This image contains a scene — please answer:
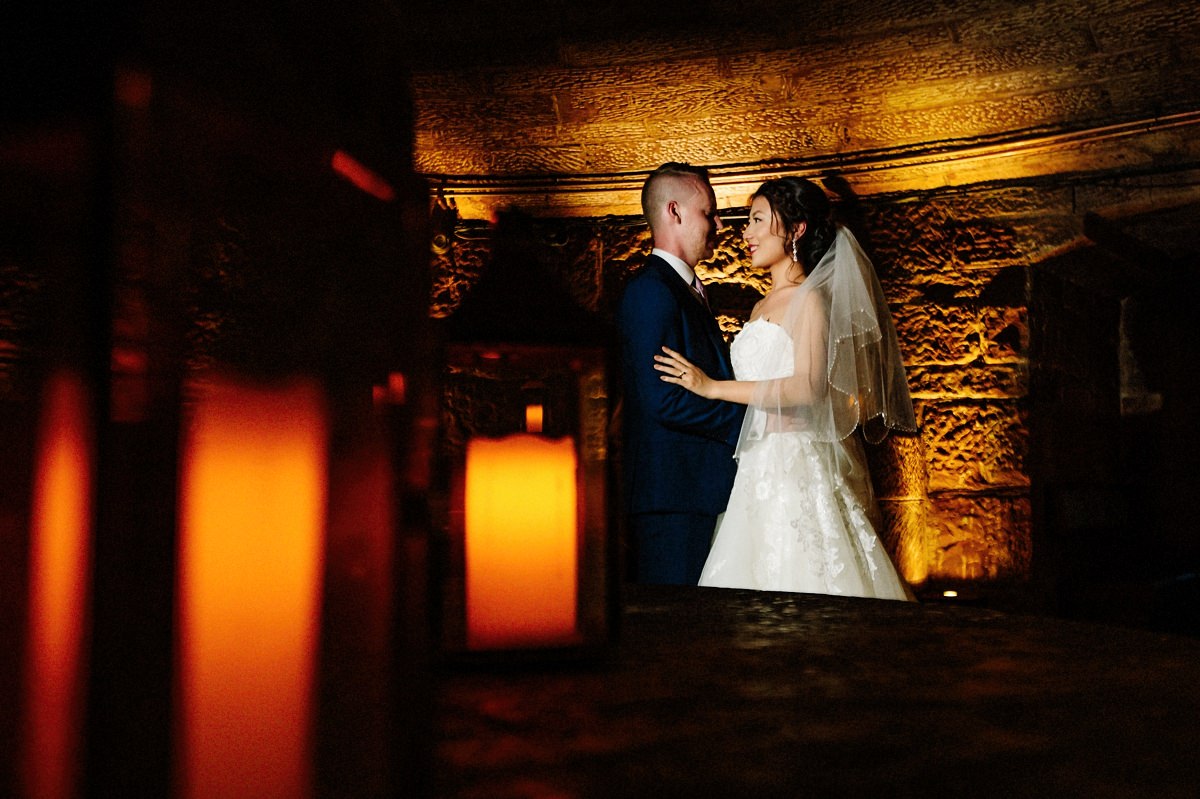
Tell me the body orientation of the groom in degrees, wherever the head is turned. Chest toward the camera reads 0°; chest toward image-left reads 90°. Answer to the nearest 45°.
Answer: approximately 270°

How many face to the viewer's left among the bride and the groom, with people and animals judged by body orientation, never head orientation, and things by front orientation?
1

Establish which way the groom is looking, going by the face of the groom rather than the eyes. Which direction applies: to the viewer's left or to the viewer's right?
to the viewer's right

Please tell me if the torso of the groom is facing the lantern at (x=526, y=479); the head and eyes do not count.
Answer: no

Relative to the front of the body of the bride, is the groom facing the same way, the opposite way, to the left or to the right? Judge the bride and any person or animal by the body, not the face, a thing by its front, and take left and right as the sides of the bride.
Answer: the opposite way

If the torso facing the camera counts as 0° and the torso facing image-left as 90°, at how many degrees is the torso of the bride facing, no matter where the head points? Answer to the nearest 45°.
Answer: approximately 90°

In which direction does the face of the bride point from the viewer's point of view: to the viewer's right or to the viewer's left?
to the viewer's left
